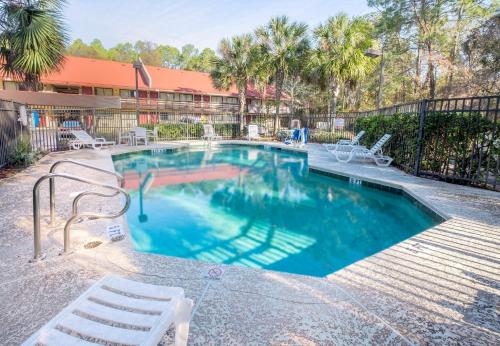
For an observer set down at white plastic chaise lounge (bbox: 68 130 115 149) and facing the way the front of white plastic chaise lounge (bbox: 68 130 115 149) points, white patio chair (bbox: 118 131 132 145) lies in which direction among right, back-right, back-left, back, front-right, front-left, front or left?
front-left

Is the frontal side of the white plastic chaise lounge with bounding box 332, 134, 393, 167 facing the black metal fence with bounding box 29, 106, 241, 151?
yes

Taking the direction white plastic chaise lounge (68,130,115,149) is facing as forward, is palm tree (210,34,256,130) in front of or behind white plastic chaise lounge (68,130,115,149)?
in front

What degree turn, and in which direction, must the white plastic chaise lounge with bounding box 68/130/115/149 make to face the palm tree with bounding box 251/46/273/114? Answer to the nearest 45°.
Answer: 0° — it already faces it

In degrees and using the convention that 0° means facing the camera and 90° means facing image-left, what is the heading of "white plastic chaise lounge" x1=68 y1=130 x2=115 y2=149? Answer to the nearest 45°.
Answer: approximately 270°

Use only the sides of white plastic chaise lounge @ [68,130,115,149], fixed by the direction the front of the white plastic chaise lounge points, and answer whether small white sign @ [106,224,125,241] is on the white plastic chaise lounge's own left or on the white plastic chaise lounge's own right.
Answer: on the white plastic chaise lounge's own right

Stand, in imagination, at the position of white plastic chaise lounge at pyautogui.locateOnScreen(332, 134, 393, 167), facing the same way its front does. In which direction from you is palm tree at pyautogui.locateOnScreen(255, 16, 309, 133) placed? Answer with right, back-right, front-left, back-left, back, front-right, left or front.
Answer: front-right

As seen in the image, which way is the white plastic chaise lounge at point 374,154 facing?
to the viewer's left

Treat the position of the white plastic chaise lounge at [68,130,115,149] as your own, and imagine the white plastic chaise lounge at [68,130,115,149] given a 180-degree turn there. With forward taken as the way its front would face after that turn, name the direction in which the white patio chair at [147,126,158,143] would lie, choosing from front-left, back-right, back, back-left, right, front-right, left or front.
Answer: back-right

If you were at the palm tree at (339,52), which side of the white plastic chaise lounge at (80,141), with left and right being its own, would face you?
front

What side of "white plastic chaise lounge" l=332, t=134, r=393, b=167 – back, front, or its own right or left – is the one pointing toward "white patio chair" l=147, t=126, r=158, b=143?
front

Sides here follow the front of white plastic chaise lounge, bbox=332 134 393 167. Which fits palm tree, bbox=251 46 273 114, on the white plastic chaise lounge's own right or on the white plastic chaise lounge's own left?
on the white plastic chaise lounge's own right
